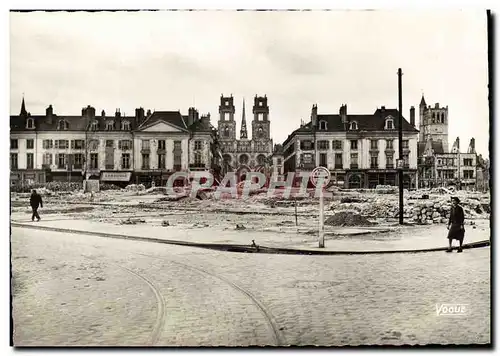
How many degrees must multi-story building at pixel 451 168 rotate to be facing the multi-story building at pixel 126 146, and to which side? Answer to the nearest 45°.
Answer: approximately 90° to its right

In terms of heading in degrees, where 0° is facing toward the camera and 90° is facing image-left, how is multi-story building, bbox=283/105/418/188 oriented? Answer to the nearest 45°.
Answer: approximately 0°

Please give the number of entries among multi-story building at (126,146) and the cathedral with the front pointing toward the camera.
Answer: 2

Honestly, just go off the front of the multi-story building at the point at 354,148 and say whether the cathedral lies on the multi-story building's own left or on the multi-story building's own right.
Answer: on the multi-story building's own right
